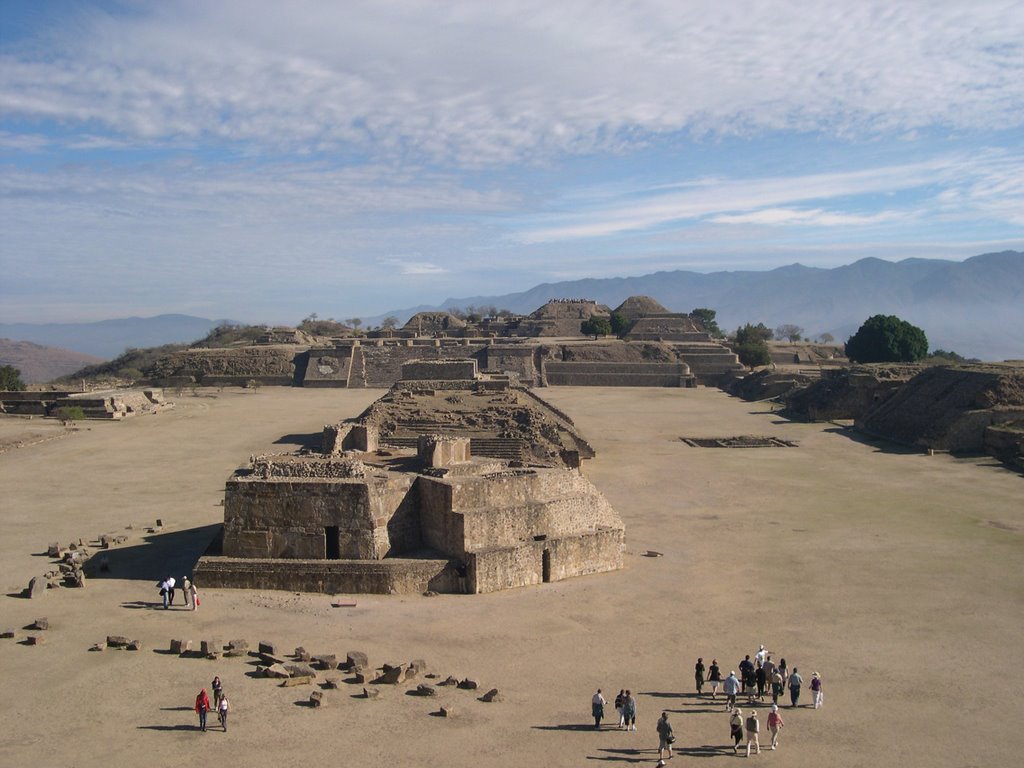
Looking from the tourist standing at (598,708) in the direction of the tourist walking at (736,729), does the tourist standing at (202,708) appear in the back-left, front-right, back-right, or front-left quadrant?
back-right

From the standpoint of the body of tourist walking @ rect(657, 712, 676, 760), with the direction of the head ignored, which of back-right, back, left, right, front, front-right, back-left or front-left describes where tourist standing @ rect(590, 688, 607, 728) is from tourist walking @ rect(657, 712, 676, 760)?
left

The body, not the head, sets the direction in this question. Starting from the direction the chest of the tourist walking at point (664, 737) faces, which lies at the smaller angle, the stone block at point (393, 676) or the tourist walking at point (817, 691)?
the tourist walking

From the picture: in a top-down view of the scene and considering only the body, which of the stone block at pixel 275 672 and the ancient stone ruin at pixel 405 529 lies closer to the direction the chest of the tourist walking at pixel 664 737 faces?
the ancient stone ruin

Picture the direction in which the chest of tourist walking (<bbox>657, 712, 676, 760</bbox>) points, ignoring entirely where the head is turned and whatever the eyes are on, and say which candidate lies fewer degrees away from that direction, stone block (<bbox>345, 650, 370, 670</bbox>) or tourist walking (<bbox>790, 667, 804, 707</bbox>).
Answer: the tourist walking

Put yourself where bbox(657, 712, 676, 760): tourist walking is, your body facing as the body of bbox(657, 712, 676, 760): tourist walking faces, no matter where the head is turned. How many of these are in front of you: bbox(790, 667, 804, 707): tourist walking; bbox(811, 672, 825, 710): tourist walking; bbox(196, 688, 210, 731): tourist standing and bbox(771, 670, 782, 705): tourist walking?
3

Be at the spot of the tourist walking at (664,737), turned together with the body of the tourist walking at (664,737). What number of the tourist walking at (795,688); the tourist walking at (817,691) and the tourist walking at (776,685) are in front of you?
3

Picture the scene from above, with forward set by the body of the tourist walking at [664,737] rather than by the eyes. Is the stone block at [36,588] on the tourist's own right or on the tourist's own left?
on the tourist's own left

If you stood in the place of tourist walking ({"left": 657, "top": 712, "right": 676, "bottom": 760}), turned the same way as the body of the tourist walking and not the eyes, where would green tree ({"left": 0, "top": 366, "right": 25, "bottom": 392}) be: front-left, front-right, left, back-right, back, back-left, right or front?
left

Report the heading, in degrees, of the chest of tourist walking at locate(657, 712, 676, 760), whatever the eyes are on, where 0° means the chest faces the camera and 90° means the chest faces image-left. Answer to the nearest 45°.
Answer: approximately 225°

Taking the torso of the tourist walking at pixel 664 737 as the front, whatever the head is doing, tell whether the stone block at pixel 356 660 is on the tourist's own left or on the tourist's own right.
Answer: on the tourist's own left

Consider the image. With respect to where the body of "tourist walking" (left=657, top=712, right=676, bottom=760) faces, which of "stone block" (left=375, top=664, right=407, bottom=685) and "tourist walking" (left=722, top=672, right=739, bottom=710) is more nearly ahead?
the tourist walking
